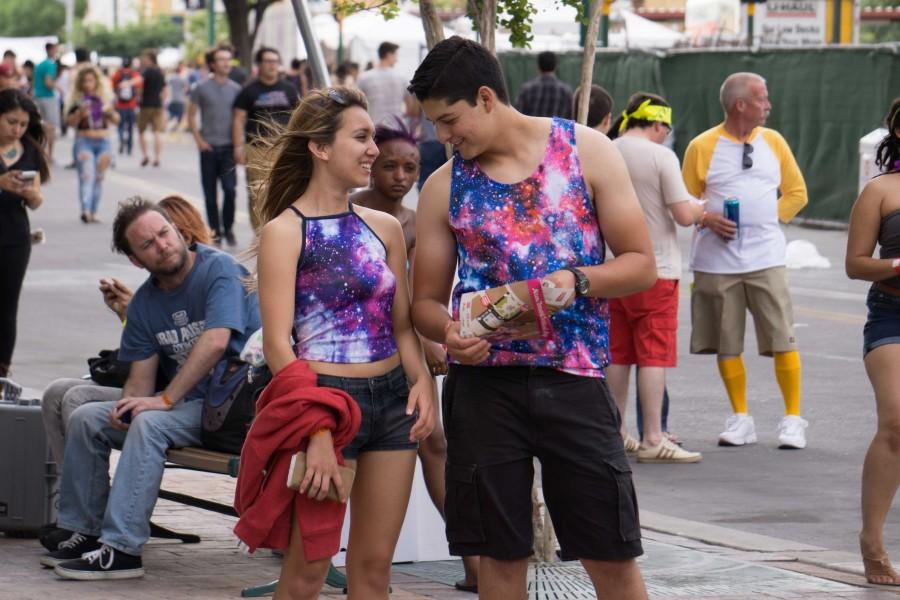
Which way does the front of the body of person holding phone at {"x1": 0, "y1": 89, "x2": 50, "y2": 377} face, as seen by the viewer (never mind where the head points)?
toward the camera

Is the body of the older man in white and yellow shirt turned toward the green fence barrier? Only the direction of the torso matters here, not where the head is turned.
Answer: no

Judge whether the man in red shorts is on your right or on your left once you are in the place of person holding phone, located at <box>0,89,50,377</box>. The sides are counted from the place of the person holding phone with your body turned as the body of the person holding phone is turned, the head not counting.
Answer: on your left

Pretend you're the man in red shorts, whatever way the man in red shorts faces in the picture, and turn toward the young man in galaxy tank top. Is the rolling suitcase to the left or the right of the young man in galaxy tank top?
right

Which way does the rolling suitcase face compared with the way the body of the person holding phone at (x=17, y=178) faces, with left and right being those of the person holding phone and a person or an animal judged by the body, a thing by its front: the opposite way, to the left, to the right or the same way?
the same way

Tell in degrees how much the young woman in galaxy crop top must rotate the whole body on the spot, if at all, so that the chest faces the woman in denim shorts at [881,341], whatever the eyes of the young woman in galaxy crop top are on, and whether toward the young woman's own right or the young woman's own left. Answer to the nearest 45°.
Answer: approximately 90° to the young woman's own left

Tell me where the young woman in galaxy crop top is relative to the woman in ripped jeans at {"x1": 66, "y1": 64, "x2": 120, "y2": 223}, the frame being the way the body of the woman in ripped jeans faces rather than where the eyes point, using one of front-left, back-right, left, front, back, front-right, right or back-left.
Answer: front

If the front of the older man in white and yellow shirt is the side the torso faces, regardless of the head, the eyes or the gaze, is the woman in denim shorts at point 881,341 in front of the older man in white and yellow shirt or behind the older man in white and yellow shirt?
in front

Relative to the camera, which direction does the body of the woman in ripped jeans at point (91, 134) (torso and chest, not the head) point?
toward the camera

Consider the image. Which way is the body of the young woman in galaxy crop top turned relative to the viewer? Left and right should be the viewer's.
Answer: facing the viewer and to the right of the viewer

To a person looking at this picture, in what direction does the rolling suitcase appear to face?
facing the viewer

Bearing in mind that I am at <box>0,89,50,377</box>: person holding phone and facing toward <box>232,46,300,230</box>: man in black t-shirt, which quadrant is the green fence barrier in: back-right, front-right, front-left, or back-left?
front-right

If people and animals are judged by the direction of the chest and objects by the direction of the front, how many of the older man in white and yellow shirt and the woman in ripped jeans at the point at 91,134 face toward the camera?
2

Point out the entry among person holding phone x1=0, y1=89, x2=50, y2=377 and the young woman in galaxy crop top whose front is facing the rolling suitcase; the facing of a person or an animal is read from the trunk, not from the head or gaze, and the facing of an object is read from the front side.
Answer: the person holding phone

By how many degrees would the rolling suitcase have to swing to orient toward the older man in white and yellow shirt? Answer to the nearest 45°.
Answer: approximately 90° to its left

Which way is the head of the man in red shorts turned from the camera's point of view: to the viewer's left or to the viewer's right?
to the viewer's right
